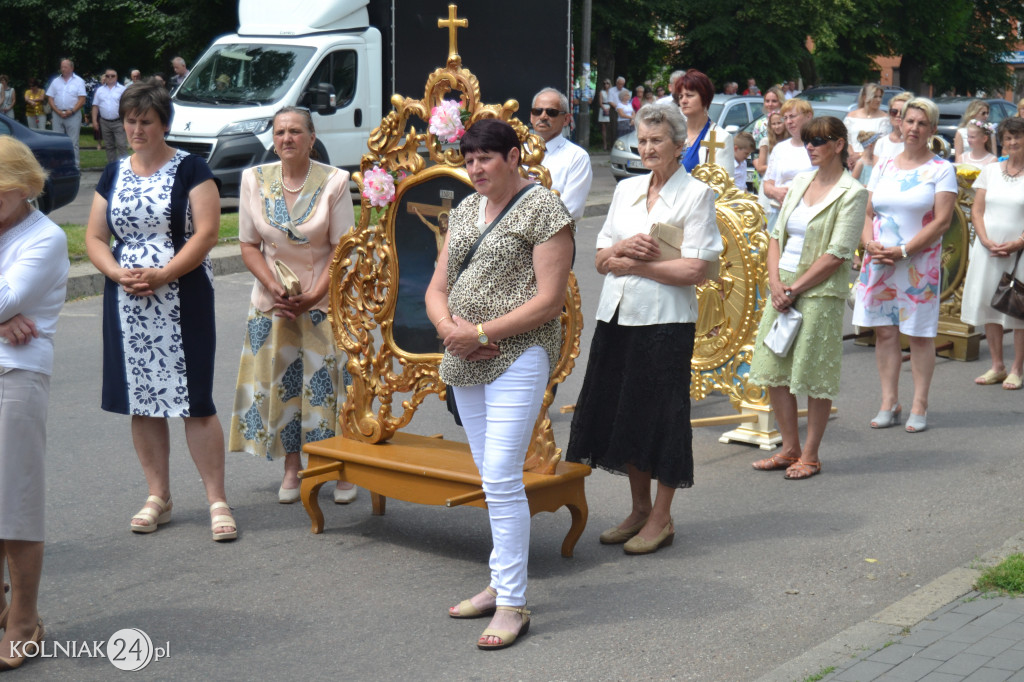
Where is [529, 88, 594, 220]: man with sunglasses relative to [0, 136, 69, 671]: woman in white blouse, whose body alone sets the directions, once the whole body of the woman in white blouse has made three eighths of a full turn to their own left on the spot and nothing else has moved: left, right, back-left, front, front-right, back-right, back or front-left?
front-left

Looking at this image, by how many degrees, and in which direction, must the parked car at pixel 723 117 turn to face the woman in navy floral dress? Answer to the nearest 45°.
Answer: approximately 45° to its left

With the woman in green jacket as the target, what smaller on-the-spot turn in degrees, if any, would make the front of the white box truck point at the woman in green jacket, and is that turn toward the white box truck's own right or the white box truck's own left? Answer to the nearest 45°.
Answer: approximately 45° to the white box truck's own left

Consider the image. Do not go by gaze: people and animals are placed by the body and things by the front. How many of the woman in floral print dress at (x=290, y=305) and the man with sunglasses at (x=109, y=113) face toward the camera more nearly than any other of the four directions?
2

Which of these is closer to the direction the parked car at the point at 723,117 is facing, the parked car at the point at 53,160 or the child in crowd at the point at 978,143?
the parked car

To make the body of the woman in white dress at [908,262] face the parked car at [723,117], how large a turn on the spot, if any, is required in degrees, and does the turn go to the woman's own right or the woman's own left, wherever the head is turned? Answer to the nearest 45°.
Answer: approximately 135° to the woman's own right

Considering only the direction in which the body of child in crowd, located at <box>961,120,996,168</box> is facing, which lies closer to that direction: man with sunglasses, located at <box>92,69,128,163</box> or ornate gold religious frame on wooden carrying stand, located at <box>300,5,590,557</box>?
the ornate gold religious frame on wooden carrying stand

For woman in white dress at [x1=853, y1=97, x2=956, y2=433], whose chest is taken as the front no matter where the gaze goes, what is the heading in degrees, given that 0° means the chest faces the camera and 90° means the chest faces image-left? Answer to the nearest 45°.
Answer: approximately 45°

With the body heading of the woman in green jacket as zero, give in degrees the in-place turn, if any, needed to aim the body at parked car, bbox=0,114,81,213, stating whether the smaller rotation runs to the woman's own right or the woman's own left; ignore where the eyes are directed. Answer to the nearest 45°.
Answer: approximately 90° to the woman's own right

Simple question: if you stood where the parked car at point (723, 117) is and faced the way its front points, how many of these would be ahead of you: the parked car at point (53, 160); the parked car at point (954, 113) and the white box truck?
2

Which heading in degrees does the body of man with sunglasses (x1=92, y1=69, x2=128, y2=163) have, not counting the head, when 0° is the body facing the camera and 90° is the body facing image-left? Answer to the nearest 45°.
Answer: approximately 0°

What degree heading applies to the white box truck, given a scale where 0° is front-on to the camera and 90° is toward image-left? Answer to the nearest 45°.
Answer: approximately 45°

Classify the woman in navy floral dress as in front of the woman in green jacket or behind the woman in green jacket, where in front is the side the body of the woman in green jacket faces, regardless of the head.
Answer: in front
